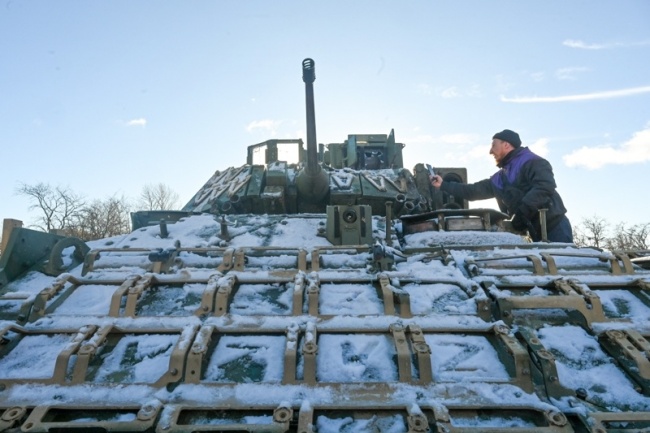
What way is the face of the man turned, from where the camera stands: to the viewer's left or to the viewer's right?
to the viewer's left

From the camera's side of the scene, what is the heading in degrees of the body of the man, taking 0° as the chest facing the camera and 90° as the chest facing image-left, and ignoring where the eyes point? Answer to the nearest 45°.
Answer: approximately 90°
